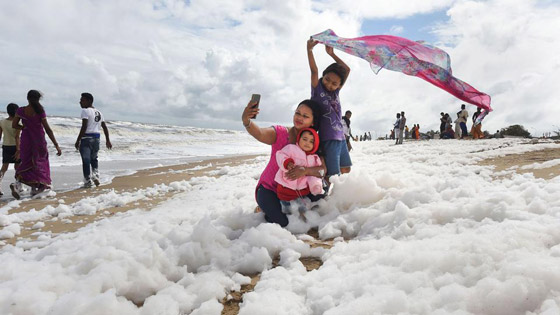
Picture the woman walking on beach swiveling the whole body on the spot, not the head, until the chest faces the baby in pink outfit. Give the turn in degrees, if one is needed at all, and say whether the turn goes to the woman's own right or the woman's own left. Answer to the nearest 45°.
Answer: approximately 180°

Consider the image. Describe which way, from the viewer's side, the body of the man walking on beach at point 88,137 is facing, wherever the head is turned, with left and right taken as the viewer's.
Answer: facing away from the viewer and to the left of the viewer

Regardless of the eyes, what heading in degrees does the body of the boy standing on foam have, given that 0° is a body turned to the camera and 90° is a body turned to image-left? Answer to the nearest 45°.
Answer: approximately 45°

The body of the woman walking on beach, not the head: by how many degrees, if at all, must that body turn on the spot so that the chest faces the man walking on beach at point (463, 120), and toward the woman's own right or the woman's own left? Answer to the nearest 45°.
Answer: approximately 90° to the woman's own right

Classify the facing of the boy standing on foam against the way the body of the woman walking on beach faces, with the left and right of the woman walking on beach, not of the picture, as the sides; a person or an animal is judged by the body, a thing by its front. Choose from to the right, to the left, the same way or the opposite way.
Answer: the opposite way
